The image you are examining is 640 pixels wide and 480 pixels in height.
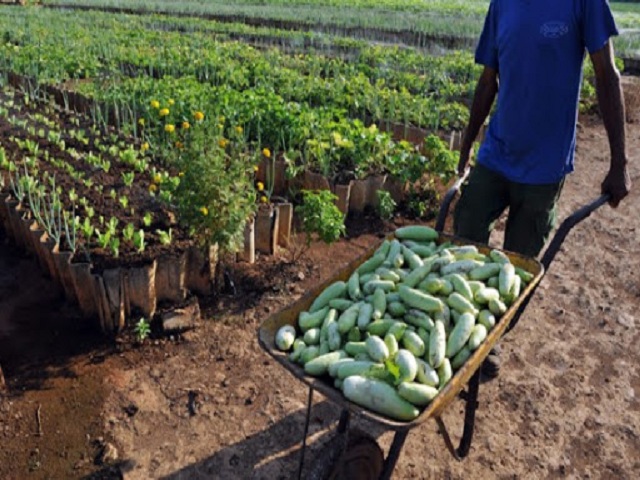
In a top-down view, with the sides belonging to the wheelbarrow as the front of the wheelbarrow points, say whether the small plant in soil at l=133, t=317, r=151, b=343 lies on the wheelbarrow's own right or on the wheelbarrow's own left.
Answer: on the wheelbarrow's own right

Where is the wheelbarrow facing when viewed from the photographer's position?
facing the viewer and to the left of the viewer

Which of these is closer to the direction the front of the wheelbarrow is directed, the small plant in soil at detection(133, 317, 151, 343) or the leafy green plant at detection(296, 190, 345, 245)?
the small plant in soil

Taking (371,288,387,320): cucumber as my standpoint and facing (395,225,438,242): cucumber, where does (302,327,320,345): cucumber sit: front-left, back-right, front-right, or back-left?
back-left

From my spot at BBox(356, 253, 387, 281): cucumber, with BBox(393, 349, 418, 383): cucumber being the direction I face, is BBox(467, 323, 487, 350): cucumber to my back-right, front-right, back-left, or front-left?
front-left

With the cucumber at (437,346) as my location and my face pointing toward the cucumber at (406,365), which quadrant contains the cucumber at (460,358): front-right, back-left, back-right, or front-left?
back-left

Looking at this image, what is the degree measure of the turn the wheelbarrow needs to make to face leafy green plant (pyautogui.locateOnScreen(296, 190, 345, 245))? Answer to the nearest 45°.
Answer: approximately 135° to its right

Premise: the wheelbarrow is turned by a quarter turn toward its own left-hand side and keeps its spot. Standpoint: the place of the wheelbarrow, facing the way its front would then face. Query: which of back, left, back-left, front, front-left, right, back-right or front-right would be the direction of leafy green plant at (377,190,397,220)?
back-left
